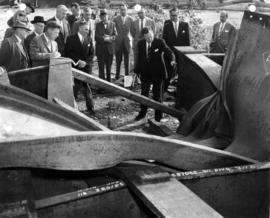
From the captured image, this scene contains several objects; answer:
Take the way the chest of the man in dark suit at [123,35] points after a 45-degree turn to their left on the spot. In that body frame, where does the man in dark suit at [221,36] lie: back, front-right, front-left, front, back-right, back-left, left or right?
front-left

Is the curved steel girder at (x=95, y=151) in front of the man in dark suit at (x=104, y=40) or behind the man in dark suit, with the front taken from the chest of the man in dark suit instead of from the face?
in front

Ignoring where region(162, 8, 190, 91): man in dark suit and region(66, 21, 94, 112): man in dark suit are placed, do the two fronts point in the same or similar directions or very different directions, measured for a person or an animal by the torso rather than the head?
same or similar directions

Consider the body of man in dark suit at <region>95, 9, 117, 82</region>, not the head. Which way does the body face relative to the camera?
toward the camera

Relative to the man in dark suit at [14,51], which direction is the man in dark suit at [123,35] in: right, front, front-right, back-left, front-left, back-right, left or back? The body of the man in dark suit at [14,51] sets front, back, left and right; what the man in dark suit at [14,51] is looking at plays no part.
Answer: left

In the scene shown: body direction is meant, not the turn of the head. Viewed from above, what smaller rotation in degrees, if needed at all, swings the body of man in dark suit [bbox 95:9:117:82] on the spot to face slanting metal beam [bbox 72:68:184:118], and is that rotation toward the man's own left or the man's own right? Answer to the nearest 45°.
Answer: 0° — they already face it

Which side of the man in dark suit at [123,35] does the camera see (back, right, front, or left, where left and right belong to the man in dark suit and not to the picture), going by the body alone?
front

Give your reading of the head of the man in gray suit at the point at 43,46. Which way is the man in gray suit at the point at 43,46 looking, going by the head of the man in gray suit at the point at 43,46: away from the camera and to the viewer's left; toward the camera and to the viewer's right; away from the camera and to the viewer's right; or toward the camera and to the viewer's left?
toward the camera and to the viewer's right

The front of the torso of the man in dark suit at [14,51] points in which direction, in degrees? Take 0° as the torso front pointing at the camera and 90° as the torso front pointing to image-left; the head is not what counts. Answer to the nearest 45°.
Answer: approximately 315°

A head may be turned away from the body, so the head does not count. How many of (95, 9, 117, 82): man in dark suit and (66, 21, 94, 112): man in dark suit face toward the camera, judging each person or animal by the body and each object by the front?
2

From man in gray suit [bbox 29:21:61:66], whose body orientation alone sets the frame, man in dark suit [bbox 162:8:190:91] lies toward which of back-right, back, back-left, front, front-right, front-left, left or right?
left

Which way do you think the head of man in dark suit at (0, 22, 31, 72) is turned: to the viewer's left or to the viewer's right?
to the viewer's right

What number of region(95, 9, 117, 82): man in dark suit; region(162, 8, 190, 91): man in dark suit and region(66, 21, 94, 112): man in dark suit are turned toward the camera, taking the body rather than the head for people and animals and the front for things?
3

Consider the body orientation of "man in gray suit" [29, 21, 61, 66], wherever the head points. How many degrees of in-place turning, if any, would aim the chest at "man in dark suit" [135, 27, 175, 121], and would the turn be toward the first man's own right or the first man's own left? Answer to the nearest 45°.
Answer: approximately 45° to the first man's own left

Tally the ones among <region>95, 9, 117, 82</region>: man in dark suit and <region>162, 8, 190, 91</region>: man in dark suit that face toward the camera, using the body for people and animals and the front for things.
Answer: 2

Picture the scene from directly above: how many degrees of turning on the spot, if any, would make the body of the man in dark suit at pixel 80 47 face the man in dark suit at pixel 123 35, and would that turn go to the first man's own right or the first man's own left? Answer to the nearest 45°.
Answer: approximately 135° to the first man's own left
